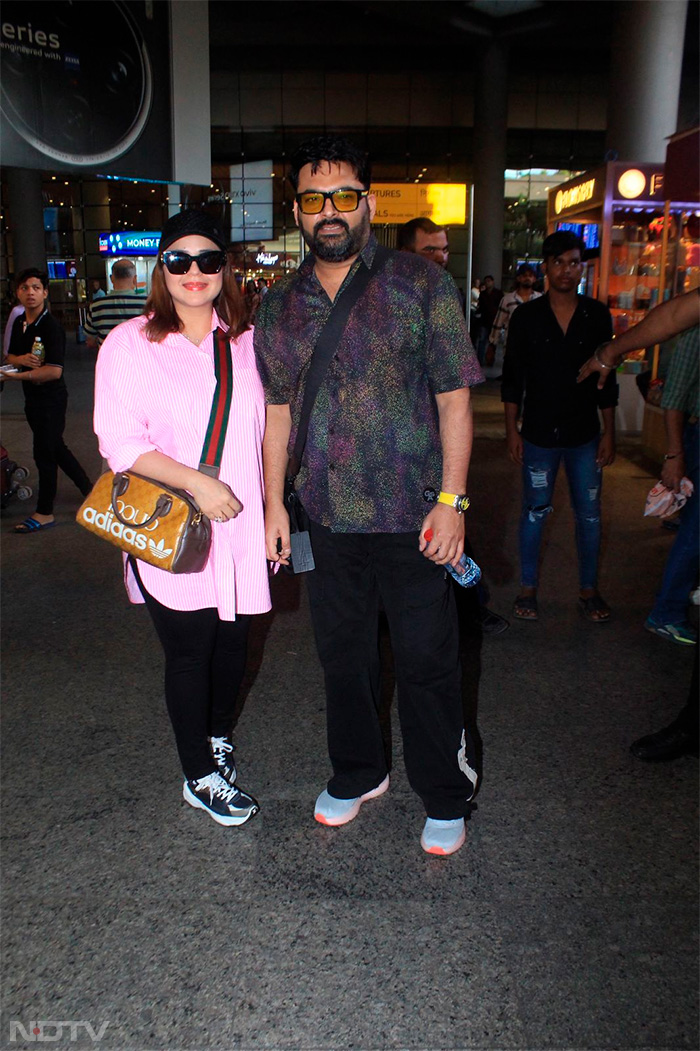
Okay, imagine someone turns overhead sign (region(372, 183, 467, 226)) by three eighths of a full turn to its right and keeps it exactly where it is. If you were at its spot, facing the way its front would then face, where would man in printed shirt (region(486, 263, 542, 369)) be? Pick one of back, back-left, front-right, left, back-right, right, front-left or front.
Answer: back-left

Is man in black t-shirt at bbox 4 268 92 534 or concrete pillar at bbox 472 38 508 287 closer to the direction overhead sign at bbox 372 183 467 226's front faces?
the man in black t-shirt

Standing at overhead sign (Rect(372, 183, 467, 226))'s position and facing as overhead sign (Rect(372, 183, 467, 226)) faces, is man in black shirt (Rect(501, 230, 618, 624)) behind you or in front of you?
in front

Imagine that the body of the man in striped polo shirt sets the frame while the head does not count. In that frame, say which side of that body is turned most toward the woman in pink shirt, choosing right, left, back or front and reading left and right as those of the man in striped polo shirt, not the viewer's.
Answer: back

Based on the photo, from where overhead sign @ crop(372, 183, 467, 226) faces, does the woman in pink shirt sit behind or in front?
in front

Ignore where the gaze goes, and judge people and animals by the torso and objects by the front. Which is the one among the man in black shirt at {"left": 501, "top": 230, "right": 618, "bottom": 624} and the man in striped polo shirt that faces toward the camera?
the man in black shirt

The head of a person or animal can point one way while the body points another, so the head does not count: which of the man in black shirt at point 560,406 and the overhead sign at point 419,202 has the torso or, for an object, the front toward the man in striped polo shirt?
the overhead sign

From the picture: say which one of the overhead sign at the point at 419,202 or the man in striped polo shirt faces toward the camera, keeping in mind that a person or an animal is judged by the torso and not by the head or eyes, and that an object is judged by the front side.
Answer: the overhead sign

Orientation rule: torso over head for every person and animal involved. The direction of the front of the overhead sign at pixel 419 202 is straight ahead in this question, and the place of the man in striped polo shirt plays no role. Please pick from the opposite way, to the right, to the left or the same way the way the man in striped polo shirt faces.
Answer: the opposite way

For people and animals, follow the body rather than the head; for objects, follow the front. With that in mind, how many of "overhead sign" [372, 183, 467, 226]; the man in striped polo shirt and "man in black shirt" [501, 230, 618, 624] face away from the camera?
1

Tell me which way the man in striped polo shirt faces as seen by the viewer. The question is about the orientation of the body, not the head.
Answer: away from the camera

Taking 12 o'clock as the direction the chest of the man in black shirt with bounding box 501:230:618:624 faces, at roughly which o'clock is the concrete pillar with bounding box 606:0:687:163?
The concrete pillar is roughly at 6 o'clock from the man in black shirt.

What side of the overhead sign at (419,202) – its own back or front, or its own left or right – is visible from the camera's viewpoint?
front

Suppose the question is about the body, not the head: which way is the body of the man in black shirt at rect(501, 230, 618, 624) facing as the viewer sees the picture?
toward the camera

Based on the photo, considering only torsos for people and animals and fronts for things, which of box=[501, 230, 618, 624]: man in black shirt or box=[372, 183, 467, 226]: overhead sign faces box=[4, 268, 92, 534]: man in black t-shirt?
the overhead sign

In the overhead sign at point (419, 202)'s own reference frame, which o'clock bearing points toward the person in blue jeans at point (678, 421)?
The person in blue jeans is roughly at 12 o'clock from the overhead sign.
